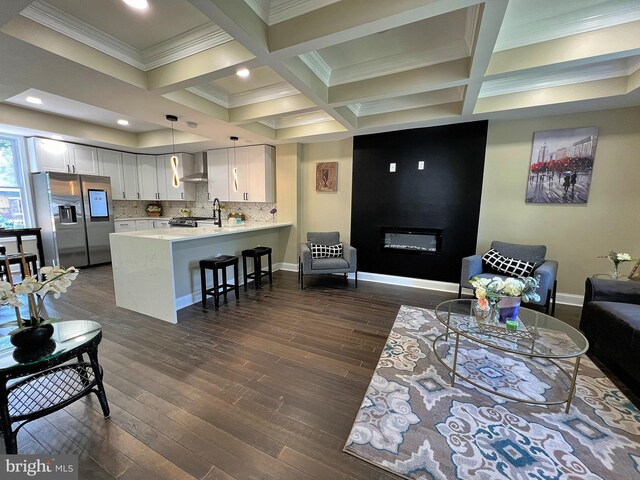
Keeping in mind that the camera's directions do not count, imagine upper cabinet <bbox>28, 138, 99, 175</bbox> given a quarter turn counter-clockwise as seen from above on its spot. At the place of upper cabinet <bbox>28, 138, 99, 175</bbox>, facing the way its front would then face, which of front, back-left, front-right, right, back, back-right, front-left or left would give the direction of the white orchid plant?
back-right

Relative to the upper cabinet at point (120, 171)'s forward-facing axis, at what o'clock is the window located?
The window is roughly at 4 o'clock from the upper cabinet.

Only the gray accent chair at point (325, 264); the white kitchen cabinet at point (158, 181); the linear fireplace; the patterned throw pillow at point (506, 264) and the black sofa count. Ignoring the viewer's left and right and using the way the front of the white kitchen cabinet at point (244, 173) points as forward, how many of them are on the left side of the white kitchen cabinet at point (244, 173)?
4

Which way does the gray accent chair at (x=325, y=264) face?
toward the camera

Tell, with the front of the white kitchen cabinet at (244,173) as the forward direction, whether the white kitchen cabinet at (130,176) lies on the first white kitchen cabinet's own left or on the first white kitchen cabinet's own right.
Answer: on the first white kitchen cabinet's own right

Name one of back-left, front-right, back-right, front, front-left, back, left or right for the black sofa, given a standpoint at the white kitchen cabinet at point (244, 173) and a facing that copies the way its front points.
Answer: left

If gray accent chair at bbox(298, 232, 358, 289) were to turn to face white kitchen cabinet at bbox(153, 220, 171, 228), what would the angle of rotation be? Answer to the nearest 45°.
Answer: approximately 135° to its right

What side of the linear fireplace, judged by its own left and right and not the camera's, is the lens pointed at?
front

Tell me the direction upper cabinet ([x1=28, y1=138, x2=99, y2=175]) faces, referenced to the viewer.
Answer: facing the viewer and to the right of the viewer

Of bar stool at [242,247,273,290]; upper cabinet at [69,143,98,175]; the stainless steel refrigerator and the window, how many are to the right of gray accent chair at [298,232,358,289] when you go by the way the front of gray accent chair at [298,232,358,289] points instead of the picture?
4

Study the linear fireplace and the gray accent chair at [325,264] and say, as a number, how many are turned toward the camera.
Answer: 2

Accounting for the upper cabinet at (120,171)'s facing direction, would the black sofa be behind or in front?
in front

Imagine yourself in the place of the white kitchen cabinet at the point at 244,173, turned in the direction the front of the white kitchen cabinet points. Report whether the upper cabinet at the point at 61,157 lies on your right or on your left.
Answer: on your right

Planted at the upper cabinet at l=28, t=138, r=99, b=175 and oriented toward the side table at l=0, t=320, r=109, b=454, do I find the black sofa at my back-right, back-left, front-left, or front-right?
front-left
